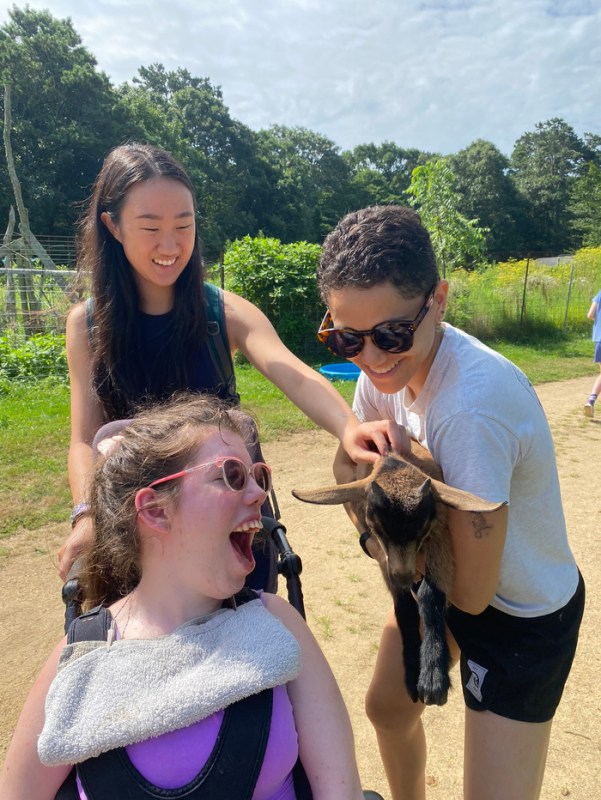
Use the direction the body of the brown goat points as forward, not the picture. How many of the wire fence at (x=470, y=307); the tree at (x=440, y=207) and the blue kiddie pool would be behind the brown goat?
3

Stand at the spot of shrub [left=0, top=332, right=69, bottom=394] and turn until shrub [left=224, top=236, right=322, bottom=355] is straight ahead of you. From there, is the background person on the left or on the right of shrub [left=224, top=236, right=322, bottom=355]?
right

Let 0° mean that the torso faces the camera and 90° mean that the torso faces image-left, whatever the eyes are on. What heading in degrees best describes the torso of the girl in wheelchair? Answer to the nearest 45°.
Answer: approximately 0°

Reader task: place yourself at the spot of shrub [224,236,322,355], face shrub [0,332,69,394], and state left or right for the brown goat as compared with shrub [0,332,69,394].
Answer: left

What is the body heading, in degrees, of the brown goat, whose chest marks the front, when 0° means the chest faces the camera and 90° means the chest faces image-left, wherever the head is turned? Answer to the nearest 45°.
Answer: approximately 0°

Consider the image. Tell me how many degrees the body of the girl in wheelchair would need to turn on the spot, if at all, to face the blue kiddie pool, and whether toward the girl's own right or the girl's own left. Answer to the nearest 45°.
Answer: approximately 180°

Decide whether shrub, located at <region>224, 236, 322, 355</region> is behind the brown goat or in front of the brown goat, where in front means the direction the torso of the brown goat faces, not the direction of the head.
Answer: behind

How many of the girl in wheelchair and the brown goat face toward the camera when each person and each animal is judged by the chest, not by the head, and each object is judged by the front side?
2

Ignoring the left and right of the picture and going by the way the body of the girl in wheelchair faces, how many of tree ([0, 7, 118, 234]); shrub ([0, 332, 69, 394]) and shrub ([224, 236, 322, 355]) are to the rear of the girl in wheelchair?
3

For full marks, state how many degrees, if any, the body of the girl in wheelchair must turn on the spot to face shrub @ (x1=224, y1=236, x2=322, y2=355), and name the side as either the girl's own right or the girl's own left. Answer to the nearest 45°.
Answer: approximately 180°

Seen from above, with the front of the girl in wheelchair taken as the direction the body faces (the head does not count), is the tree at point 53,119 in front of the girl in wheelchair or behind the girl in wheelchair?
behind

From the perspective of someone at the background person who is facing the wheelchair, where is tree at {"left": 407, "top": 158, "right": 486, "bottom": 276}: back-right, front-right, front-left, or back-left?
back-right

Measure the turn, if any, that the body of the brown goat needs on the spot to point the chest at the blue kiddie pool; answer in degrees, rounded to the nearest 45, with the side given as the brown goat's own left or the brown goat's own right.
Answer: approximately 180°

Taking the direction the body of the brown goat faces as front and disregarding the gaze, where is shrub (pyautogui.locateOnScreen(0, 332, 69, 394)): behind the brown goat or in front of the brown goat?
behind

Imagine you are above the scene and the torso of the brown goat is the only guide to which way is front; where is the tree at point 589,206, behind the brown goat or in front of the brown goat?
behind

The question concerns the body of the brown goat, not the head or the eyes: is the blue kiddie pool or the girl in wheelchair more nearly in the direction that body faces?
the girl in wheelchair
